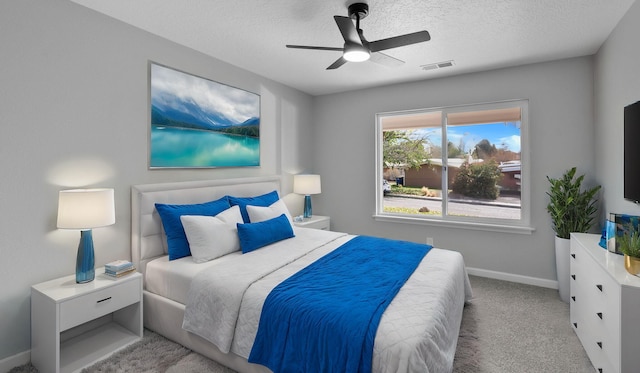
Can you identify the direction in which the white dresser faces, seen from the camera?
facing to the left of the viewer

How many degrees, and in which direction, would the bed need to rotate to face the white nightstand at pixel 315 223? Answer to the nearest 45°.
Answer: approximately 135° to its left

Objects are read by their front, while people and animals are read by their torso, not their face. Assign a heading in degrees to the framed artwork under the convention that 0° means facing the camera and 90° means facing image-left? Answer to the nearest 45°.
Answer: approximately 315°

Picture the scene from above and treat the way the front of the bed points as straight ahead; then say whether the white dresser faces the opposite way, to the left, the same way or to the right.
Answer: the opposite way

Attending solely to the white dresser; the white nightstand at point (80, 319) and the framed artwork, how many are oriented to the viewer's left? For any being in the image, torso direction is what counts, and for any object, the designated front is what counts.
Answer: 1

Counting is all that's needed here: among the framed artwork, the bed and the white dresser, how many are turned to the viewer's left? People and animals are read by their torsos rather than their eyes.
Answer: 1

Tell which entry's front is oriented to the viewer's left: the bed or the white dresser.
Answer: the white dresser

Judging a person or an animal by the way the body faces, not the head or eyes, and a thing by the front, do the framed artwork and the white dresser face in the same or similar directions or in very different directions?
very different directions

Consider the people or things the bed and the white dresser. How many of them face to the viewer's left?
1

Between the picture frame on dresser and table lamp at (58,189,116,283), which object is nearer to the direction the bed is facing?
the picture frame on dresser

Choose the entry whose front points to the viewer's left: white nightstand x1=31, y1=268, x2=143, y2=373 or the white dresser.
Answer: the white dresser
